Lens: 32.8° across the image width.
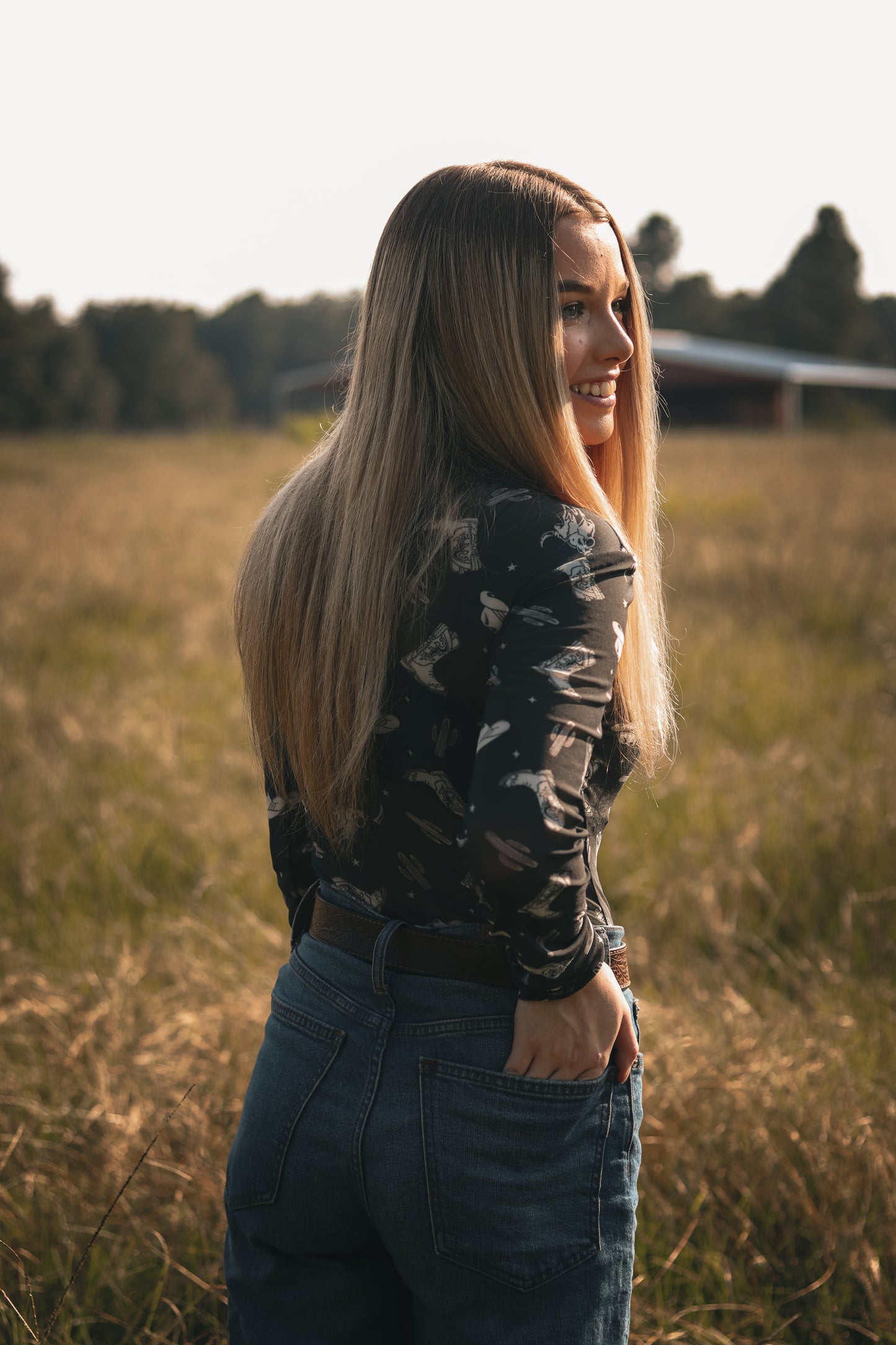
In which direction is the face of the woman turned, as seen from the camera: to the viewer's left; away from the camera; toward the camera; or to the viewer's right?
to the viewer's right

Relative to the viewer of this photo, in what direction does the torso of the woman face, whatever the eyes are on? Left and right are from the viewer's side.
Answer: facing away from the viewer and to the right of the viewer

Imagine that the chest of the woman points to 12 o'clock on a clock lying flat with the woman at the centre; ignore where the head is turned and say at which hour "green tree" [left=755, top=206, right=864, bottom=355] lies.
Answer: The green tree is roughly at 11 o'clock from the woman.

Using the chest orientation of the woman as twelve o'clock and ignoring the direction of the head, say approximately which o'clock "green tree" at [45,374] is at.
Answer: The green tree is roughly at 10 o'clock from the woman.
